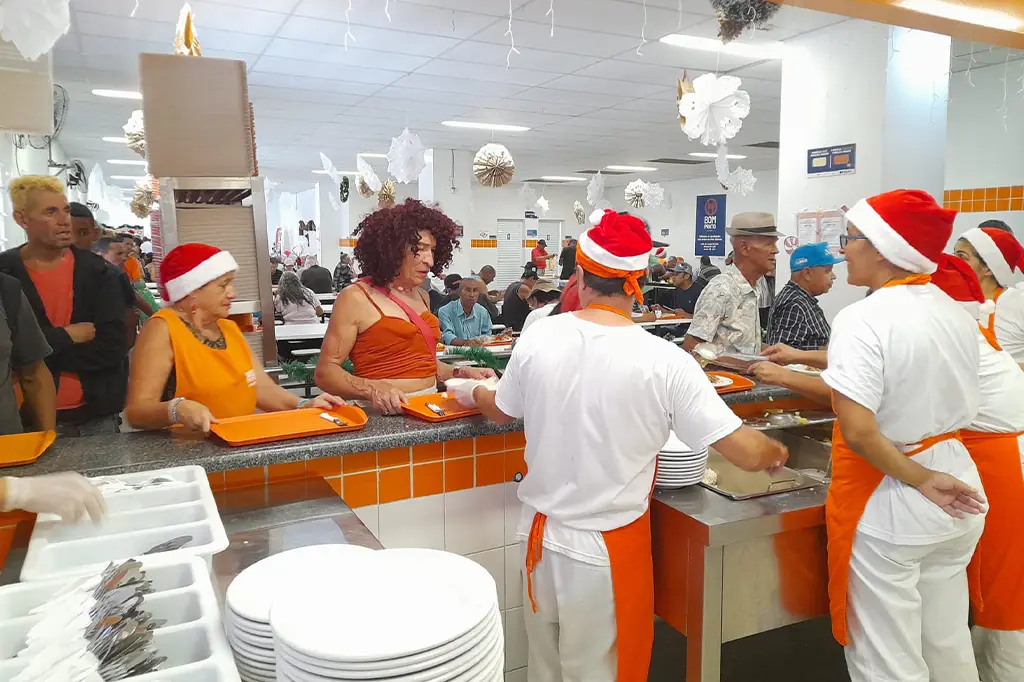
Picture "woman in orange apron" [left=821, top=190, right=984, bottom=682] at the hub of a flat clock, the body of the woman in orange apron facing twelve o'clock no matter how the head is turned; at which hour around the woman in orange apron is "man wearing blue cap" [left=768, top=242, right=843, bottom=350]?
The man wearing blue cap is roughly at 1 o'clock from the woman in orange apron.

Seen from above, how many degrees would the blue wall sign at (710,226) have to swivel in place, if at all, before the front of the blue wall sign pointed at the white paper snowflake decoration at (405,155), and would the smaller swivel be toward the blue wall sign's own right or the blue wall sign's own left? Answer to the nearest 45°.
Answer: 0° — it already faces it

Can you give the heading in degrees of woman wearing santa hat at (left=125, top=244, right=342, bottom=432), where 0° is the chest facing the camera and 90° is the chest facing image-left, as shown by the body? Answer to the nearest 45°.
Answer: approximately 315°

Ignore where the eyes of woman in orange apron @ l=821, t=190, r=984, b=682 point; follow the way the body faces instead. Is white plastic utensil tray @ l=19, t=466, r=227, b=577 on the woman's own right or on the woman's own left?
on the woman's own left

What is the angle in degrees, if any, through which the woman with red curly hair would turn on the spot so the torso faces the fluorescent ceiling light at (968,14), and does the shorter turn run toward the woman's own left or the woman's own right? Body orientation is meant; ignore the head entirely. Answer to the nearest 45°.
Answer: approximately 45° to the woman's own left

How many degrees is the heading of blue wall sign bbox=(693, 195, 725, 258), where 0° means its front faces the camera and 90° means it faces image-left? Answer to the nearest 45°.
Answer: approximately 0°

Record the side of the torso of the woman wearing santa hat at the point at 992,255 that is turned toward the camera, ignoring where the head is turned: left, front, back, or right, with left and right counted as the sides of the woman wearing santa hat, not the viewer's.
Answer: left

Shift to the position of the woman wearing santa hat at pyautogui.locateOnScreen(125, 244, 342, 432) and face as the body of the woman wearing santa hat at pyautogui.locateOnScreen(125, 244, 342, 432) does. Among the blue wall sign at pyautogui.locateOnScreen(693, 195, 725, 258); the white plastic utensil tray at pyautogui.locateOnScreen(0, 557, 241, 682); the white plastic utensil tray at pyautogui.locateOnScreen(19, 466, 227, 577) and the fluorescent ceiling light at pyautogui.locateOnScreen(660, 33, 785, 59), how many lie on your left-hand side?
2

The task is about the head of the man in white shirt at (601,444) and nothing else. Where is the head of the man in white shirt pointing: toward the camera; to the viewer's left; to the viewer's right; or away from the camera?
away from the camera
